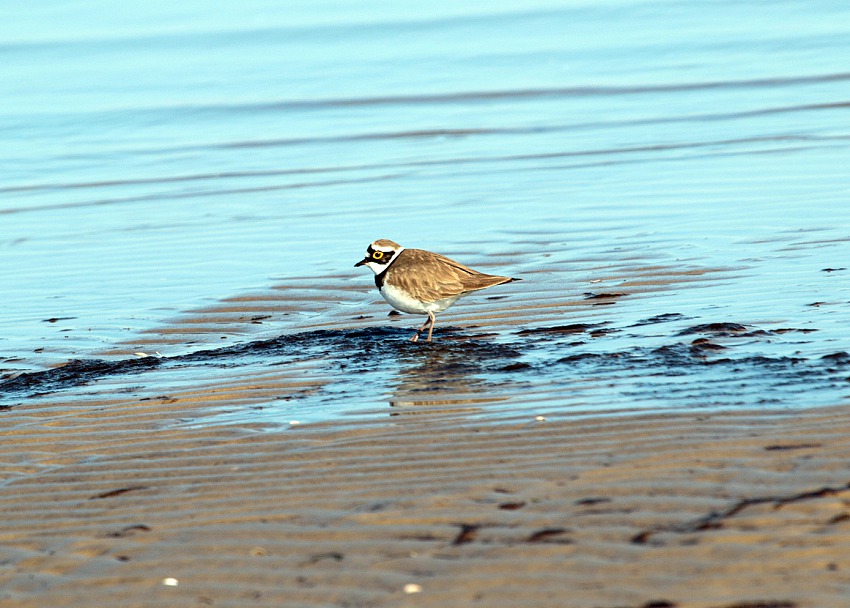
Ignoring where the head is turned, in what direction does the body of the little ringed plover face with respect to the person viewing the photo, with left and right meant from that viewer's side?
facing to the left of the viewer
